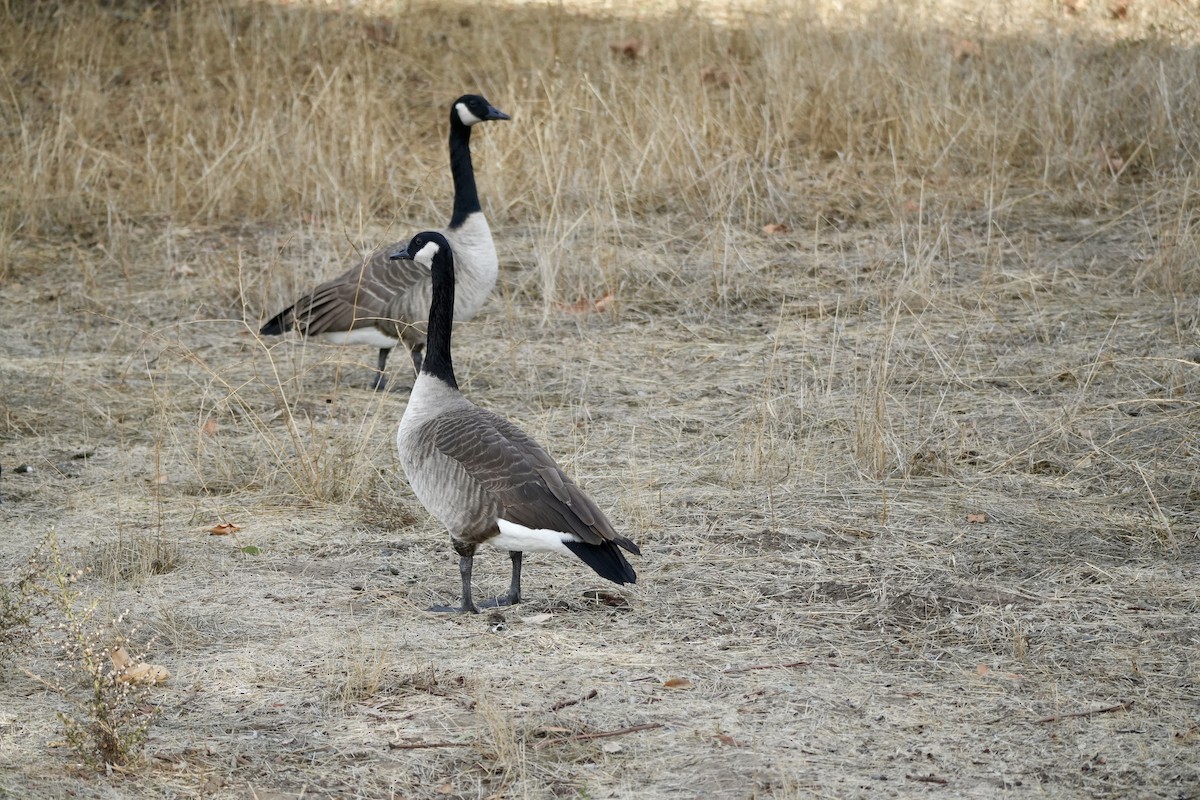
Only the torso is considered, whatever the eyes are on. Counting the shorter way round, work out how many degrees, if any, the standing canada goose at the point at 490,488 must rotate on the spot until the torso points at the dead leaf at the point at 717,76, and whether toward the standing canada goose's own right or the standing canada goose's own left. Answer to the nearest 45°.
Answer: approximately 90° to the standing canada goose's own right

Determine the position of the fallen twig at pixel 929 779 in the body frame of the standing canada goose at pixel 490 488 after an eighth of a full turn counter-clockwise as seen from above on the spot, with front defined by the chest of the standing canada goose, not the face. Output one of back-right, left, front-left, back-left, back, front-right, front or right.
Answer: left

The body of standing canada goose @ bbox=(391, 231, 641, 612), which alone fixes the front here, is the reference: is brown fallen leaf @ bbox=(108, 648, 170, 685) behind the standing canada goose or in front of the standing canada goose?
in front

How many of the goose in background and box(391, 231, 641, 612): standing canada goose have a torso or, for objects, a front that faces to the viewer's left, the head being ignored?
1

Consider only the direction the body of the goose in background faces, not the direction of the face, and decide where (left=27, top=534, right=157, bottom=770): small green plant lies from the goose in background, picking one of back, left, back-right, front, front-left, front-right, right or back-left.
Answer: right

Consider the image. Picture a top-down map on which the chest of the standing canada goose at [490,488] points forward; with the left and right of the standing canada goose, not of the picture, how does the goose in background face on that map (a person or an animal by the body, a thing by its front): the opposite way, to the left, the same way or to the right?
the opposite way

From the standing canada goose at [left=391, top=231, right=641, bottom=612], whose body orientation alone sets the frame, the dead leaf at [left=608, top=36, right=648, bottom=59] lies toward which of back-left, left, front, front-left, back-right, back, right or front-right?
right

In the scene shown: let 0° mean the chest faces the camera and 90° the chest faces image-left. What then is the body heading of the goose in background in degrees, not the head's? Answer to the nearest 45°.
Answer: approximately 270°

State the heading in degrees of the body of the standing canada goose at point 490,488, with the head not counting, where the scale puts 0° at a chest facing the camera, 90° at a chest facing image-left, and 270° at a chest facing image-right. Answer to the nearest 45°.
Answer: approximately 90°
